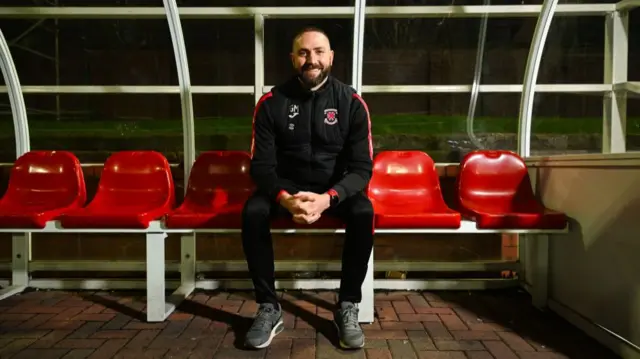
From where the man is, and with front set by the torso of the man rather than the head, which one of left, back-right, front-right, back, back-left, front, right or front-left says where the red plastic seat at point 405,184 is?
back-left

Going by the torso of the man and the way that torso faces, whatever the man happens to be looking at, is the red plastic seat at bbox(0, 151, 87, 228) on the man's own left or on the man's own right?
on the man's own right

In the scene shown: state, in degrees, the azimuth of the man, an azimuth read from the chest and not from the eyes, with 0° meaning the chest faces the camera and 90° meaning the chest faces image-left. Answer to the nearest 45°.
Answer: approximately 0°

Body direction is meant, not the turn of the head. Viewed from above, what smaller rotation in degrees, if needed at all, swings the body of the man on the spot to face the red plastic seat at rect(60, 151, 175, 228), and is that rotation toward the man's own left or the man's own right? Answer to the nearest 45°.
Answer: approximately 135° to the man's own right

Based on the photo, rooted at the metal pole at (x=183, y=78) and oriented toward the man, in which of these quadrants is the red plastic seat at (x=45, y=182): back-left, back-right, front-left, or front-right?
back-right

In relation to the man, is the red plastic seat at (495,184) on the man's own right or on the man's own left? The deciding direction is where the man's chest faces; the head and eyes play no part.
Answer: on the man's own left

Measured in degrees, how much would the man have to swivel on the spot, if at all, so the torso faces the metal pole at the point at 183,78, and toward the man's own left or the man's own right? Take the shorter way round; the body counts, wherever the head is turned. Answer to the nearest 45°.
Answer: approximately 135° to the man's own right
